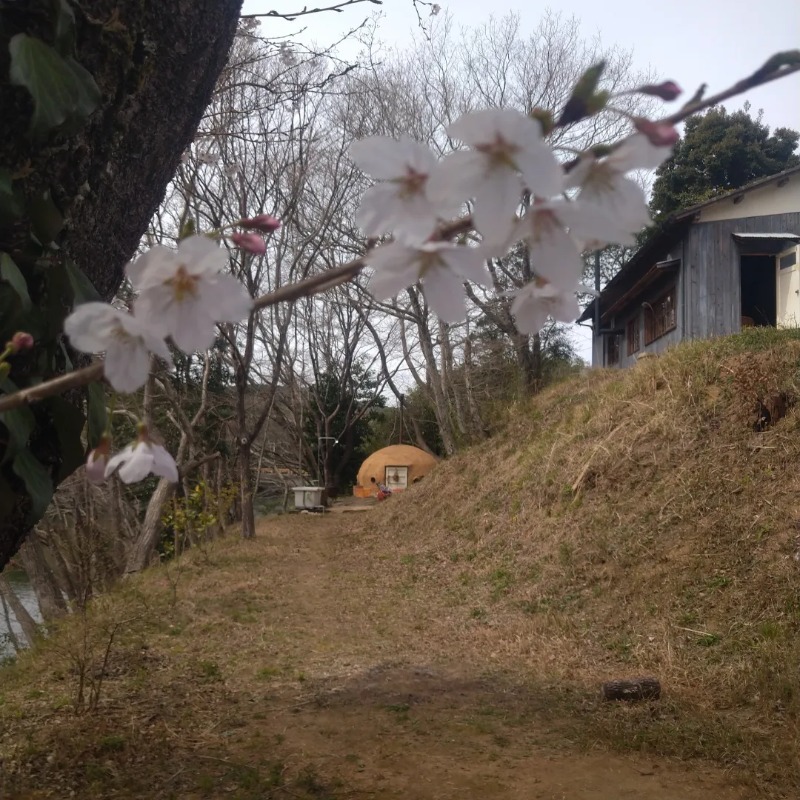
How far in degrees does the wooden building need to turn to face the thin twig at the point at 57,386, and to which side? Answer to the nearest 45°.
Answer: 0° — it already faces it

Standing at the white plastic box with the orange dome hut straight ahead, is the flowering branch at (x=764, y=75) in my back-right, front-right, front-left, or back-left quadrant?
back-right
